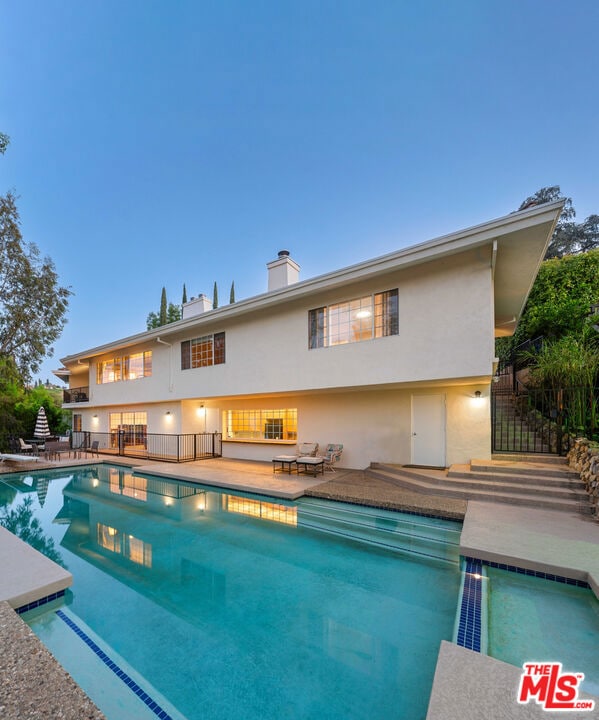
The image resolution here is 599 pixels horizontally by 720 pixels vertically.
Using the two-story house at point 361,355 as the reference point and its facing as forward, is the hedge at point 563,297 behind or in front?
behind

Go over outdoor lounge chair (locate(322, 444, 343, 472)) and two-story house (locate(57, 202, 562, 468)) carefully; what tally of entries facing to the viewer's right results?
0

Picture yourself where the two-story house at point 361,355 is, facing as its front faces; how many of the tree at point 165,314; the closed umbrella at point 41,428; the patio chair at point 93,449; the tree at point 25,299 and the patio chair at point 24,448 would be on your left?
0

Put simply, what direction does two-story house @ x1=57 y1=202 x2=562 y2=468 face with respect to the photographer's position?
facing the viewer and to the left of the viewer

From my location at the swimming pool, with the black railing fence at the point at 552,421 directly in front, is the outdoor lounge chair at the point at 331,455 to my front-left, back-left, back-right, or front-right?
front-left

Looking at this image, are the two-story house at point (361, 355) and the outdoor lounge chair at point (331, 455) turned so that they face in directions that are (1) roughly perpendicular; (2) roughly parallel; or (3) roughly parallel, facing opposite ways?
roughly parallel

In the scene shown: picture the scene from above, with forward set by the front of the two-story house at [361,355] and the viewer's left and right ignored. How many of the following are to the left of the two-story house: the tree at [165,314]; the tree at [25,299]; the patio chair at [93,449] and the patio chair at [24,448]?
0

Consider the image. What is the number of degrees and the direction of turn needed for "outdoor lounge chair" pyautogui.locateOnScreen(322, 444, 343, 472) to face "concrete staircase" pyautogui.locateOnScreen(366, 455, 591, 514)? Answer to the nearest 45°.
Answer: approximately 90° to its left

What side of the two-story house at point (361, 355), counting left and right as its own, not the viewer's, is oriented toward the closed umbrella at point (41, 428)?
right

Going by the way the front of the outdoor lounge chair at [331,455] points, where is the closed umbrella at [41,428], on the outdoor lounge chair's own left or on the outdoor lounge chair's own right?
on the outdoor lounge chair's own right

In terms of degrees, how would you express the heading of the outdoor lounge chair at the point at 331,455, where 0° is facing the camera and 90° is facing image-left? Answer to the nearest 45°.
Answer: approximately 45°
